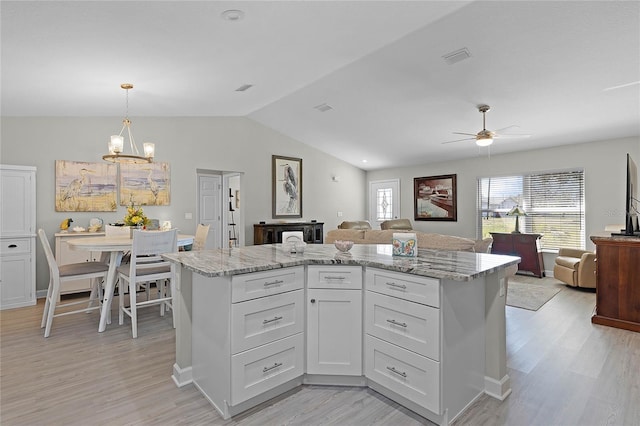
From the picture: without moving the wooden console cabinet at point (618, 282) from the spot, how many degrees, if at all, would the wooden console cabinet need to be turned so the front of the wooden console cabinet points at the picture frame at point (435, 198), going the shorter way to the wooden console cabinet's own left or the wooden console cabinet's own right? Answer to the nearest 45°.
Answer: approximately 45° to the wooden console cabinet's own right

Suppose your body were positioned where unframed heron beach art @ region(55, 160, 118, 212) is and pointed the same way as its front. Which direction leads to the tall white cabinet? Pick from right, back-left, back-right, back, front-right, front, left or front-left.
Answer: front-right

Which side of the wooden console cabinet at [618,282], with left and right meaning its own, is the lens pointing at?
left

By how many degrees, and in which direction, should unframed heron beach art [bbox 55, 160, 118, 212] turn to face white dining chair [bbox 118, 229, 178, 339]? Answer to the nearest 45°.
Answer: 0° — it already faces it

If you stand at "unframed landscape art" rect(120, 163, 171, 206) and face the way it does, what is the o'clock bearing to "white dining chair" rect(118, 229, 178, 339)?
The white dining chair is roughly at 12 o'clock from the unframed landscape art.

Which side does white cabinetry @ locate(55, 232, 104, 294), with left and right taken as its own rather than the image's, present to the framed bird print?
left

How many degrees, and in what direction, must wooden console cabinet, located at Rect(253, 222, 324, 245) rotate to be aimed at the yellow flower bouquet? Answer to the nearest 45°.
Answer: approximately 45° to its right
